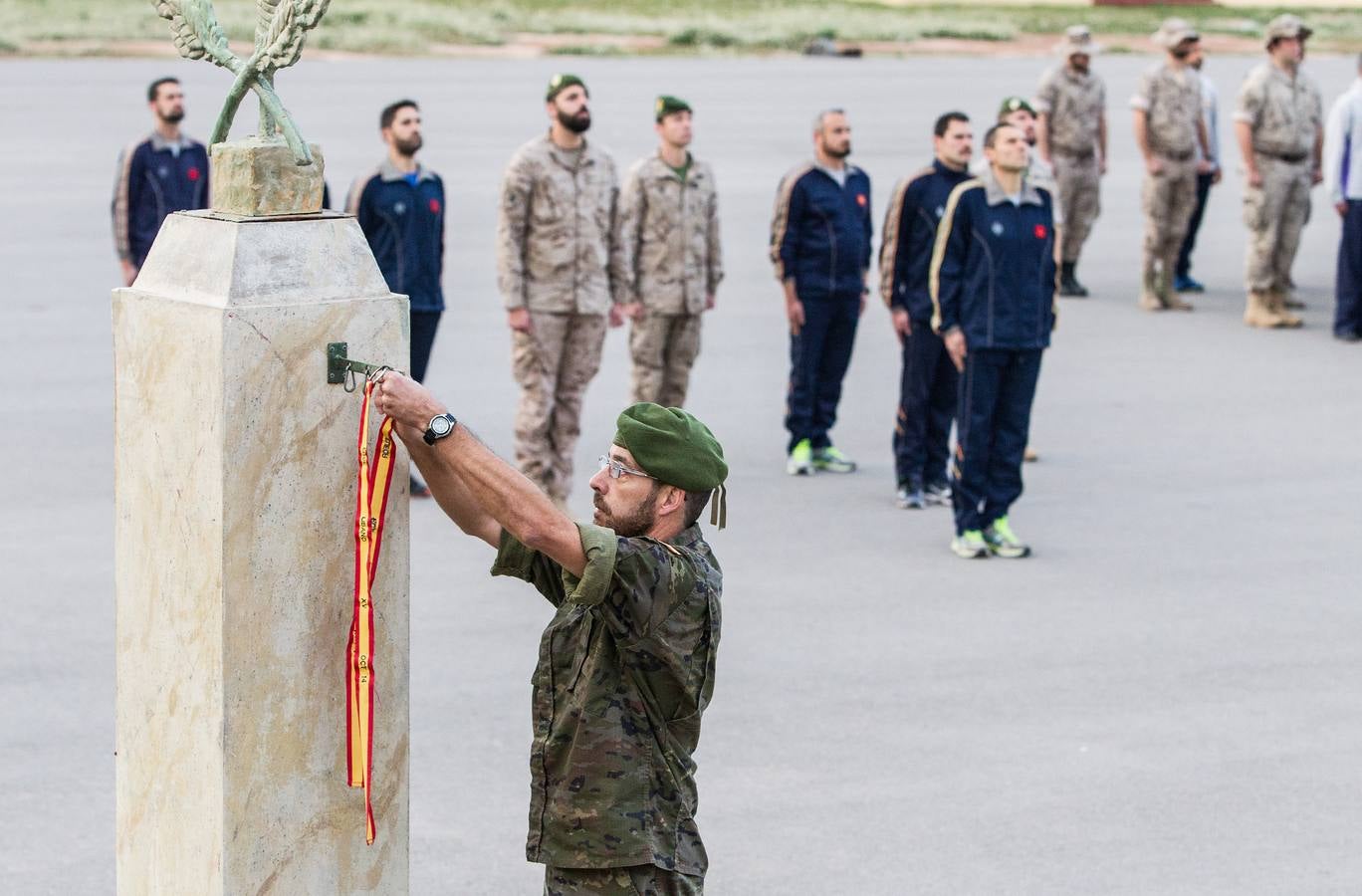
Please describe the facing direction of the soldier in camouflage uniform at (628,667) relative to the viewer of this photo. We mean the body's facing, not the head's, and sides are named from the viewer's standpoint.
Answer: facing to the left of the viewer

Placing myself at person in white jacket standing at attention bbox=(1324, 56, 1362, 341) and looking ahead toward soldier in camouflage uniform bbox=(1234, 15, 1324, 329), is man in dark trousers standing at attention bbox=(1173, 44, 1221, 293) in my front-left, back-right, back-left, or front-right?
front-right

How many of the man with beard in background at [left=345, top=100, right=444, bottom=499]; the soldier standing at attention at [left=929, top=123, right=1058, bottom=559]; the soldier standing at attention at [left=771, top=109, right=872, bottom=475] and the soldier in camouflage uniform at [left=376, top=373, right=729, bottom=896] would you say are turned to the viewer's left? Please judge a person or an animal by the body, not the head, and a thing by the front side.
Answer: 1

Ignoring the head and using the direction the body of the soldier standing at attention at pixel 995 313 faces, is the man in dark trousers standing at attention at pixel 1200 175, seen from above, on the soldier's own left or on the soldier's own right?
on the soldier's own left

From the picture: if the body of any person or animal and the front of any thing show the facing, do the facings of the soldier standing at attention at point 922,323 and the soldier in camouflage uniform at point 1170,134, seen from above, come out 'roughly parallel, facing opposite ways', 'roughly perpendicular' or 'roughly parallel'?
roughly parallel

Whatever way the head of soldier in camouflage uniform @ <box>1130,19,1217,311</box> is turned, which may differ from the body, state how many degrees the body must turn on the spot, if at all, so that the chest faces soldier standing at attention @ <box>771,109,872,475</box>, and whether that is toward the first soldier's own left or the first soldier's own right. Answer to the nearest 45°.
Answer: approximately 45° to the first soldier's own right

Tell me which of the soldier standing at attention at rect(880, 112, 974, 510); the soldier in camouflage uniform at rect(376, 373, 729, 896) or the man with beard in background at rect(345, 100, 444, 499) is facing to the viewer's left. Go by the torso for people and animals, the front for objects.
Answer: the soldier in camouflage uniform

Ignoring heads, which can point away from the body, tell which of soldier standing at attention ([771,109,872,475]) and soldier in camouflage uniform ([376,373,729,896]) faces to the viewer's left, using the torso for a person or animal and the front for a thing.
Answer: the soldier in camouflage uniform

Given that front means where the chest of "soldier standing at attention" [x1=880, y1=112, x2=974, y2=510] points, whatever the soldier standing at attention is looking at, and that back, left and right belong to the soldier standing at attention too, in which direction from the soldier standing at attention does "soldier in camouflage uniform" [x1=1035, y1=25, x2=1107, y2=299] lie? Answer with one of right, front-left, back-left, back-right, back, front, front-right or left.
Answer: back-left

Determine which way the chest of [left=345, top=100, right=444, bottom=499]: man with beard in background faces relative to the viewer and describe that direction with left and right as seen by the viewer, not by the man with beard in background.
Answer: facing the viewer and to the right of the viewer

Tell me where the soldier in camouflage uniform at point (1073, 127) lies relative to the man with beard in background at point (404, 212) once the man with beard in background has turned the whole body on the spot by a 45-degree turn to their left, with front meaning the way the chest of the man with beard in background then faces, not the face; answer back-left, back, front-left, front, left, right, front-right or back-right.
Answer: front-left

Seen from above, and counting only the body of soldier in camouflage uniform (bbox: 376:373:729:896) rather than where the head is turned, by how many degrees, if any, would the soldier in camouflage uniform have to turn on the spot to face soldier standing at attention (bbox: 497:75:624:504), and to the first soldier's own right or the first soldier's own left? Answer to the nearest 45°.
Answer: approximately 90° to the first soldier's own right

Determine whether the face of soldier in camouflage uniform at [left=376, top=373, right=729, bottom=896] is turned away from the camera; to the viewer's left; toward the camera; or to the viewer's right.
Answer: to the viewer's left

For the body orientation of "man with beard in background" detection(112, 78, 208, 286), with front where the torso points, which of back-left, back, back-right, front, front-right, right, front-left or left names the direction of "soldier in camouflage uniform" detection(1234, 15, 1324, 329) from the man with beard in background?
front-left

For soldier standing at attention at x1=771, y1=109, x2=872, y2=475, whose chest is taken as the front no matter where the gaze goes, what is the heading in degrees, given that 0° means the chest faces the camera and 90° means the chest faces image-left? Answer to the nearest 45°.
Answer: approximately 315°
